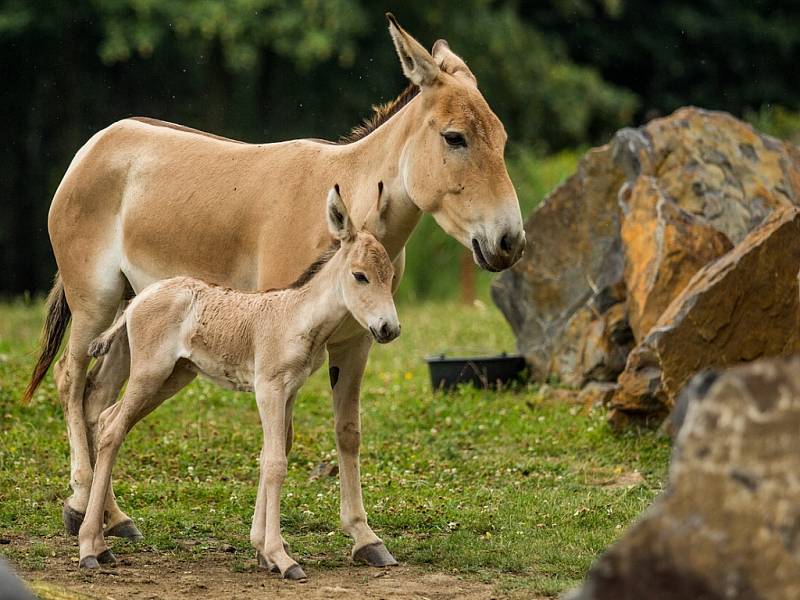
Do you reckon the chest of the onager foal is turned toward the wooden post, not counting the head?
no

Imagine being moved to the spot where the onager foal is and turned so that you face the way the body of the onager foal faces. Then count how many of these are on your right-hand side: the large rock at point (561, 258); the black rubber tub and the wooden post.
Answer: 0

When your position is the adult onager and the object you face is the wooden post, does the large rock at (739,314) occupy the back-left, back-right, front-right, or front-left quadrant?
front-right

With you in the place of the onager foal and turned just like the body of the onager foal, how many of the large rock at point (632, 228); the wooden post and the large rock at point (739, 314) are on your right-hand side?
0

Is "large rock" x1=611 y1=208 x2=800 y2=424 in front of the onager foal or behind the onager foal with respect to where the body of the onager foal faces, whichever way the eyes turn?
in front

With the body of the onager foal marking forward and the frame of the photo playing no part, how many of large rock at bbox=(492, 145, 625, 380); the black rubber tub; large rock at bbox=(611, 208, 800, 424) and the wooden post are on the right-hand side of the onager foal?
0

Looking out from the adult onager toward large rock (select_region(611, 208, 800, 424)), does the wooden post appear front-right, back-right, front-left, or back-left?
front-left

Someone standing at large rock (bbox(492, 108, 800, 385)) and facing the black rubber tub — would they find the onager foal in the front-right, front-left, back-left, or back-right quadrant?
front-left

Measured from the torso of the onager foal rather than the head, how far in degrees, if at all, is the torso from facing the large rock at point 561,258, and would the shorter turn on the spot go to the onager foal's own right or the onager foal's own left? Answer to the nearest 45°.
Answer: approximately 45° to the onager foal's own left

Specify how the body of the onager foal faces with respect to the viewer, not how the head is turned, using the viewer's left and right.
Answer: facing to the right of the viewer

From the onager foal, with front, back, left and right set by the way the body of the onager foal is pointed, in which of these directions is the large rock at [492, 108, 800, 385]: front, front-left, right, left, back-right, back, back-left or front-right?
front-left

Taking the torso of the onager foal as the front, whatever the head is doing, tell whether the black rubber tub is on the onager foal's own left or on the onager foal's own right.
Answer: on the onager foal's own left

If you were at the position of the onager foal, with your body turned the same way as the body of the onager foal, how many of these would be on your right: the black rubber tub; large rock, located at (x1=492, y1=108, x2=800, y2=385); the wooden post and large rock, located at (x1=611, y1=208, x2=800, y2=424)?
0

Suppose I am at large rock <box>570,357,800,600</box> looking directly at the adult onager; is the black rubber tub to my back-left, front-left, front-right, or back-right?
front-right

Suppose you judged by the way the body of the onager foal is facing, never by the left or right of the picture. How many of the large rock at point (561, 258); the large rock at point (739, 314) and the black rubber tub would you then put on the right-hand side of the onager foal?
0

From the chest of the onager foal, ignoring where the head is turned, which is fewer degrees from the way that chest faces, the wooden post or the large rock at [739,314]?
the large rock

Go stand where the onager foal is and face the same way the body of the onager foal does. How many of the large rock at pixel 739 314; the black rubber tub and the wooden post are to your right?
0
